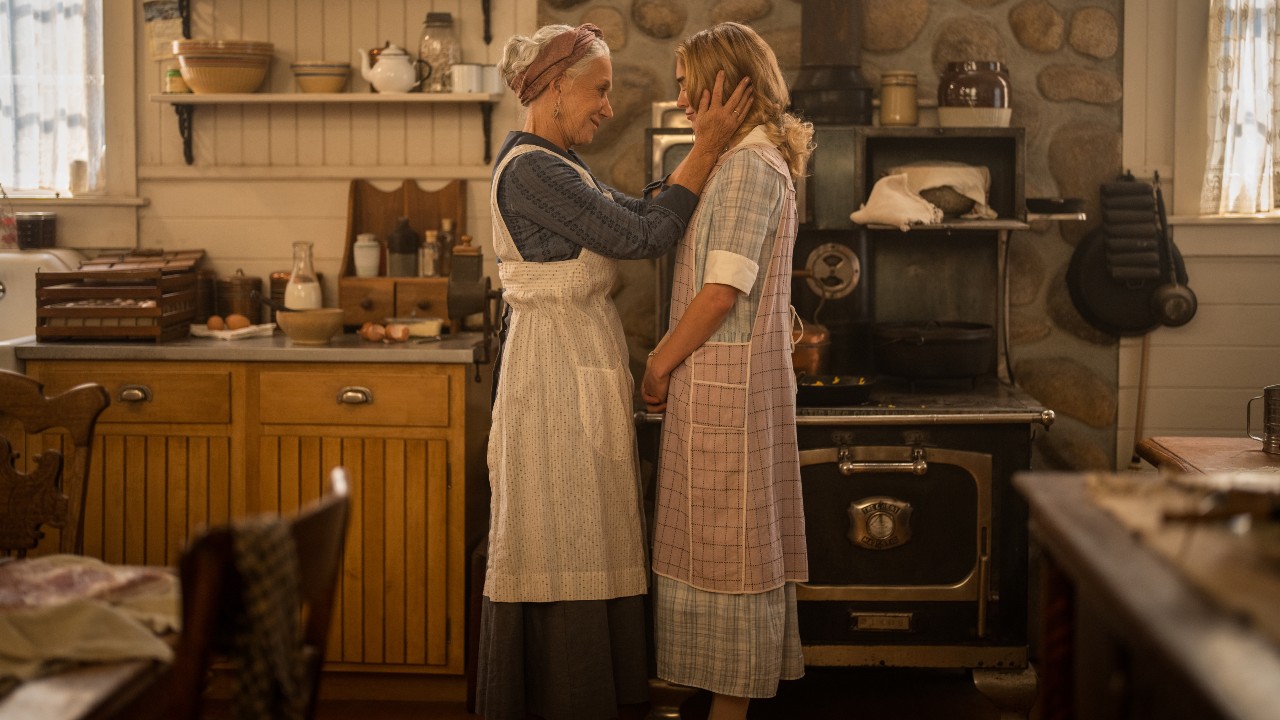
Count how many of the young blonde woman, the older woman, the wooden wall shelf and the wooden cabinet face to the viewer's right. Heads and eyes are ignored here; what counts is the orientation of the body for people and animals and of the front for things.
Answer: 1

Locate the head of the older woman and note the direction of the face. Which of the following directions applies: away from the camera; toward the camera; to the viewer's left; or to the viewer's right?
to the viewer's right

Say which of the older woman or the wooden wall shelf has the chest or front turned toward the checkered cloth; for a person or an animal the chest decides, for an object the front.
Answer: the wooden wall shelf

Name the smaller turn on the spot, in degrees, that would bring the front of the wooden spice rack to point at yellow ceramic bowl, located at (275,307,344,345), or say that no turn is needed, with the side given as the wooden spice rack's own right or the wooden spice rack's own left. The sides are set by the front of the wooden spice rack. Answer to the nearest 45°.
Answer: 0° — it already faces it

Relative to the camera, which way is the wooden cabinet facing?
toward the camera

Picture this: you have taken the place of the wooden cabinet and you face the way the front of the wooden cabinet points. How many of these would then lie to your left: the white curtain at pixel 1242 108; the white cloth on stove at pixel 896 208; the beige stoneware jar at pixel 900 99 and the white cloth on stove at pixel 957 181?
4

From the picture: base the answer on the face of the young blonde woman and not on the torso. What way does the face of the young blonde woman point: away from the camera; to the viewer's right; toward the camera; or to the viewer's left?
to the viewer's left

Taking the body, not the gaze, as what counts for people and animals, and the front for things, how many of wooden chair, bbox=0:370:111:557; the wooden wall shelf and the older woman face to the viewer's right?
1

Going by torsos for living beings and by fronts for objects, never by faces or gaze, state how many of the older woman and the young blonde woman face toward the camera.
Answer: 0

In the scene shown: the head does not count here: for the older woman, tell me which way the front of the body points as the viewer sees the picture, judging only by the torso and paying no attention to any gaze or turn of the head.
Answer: to the viewer's right

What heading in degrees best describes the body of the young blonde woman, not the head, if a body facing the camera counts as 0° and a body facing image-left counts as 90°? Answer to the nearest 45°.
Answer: approximately 90°

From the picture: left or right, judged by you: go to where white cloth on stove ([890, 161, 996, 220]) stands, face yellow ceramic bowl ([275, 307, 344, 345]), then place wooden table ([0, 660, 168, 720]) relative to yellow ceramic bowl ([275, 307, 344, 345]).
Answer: left
